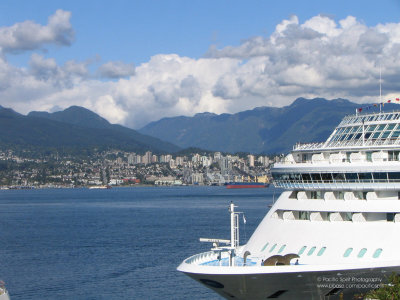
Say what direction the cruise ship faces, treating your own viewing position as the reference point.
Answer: facing the viewer and to the left of the viewer
